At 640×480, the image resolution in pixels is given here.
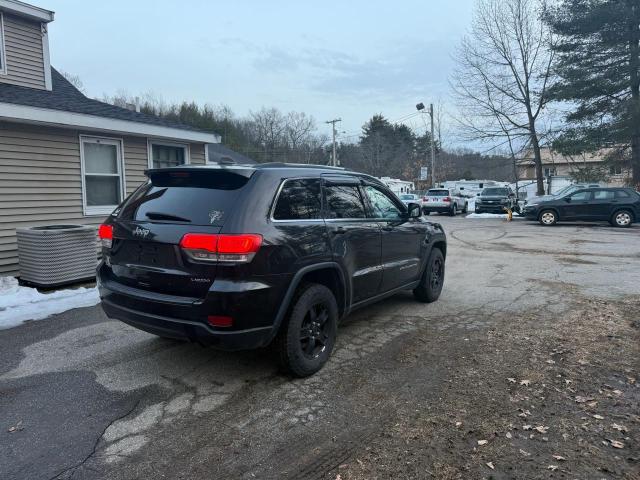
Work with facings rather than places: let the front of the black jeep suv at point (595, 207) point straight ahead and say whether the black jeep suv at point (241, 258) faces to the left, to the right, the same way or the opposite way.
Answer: to the right

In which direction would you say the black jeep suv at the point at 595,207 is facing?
to the viewer's left

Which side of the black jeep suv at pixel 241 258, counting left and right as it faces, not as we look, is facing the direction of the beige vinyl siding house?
left

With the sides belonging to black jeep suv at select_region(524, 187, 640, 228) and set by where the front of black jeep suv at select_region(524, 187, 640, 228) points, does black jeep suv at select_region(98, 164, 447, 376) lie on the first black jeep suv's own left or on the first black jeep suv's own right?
on the first black jeep suv's own left

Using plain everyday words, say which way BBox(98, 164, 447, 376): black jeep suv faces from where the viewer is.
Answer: facing away from the viewer and to the right of the viewer

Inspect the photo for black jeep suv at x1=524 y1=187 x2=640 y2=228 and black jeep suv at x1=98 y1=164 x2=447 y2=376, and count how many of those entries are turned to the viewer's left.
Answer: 1

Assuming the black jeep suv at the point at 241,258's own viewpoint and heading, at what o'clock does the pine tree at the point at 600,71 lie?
The pine tree is roughly at 12 o'clock from the black jeep suv.

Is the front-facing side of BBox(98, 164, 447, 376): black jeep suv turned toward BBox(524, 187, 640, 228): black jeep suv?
yes
